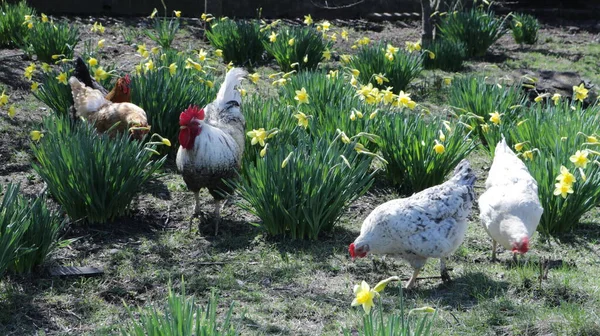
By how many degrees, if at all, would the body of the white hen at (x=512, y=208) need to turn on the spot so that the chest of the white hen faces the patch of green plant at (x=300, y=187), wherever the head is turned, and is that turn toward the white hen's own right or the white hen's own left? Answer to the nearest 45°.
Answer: approximately 90° to the white hen's own right

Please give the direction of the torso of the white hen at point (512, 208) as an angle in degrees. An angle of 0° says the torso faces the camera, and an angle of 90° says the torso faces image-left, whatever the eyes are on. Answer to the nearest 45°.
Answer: approximately 0°

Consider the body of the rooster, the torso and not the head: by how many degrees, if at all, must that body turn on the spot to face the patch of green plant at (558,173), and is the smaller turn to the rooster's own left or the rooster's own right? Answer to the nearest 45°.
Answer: approximately 135° to the rooster's own left

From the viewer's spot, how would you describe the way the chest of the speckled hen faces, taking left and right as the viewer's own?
facing to the left of the viewer

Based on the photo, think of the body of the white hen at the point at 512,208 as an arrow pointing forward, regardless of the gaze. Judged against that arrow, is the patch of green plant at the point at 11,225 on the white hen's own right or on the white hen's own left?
on the white hen's own right

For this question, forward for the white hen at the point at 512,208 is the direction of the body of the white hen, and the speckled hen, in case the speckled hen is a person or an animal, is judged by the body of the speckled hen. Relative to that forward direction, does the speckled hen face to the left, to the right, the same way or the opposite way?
to the right

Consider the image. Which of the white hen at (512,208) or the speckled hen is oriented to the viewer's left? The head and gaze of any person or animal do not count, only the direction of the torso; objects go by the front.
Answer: the speckled hen

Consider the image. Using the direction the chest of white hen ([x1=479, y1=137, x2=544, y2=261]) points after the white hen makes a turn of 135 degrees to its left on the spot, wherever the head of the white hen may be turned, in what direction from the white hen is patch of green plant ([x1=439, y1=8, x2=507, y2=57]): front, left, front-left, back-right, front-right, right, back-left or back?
front-left

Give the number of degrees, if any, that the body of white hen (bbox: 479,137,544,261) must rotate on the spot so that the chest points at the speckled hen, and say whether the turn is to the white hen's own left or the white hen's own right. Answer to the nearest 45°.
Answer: approximately 45° to the white hen's own right

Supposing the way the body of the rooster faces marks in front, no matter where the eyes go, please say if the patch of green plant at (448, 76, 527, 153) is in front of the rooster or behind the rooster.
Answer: behind

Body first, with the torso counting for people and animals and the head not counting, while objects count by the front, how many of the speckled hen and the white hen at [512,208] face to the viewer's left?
1

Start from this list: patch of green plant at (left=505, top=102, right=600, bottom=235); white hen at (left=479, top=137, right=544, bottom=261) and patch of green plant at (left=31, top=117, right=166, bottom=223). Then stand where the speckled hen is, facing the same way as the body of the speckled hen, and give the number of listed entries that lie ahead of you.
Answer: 1

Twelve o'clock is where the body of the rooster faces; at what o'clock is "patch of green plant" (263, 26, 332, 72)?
The patch of green plant is roughly at 5 o'clock from the rooster.
